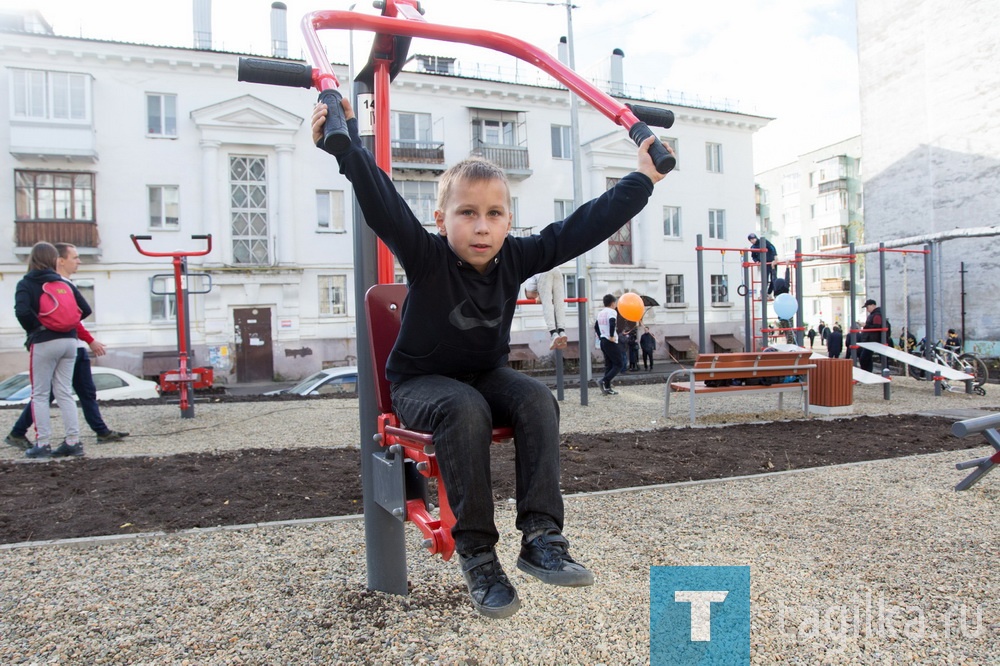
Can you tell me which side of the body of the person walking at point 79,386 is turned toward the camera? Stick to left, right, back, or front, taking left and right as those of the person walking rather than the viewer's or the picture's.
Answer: right

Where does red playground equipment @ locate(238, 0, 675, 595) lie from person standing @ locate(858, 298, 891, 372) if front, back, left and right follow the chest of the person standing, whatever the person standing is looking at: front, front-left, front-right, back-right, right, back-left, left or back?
left

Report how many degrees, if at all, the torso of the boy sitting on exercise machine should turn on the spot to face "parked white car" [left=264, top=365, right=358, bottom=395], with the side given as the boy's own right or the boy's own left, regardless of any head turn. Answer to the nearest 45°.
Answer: approximately 135° to the boy's own left

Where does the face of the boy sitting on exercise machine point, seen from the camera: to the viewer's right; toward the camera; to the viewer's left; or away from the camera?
toward the camera

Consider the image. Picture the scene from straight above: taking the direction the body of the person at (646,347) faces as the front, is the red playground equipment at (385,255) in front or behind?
in front

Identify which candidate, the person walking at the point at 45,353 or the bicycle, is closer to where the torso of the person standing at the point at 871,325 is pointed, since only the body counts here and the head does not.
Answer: the person walking

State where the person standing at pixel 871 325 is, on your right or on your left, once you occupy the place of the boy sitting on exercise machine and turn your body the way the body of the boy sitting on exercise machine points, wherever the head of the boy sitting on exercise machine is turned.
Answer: on your left

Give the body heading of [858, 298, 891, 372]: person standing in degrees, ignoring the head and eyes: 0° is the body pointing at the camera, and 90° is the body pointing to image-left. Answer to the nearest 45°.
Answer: approximately 90°

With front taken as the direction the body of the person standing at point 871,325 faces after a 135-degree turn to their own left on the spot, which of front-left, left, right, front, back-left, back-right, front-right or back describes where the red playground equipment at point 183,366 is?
right

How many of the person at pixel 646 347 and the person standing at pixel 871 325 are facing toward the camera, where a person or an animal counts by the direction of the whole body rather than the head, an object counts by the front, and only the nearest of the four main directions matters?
1

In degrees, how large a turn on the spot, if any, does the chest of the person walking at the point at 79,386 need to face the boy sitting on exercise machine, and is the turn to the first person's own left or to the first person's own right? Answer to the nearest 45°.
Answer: approximately 90° to the first person's own right

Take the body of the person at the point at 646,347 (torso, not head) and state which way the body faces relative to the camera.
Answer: toward the camera

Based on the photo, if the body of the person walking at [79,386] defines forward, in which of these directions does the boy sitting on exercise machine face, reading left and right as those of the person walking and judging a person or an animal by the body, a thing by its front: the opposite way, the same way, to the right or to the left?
to the right
